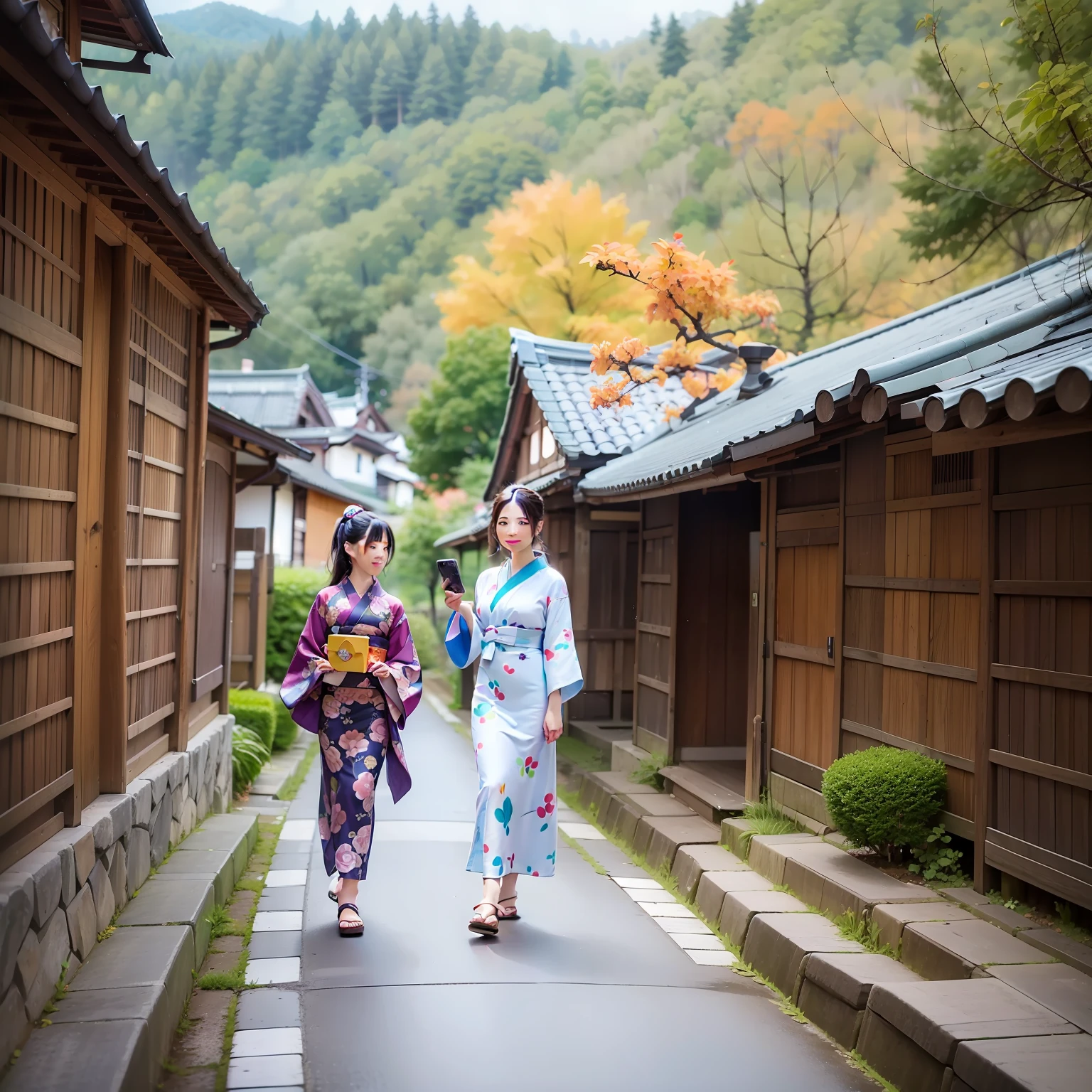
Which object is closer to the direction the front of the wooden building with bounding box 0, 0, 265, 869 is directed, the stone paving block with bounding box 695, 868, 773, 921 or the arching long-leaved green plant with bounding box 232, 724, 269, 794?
the stone paving block

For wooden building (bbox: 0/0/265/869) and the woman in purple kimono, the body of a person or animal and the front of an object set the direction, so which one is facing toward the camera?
the woman in purple kimono

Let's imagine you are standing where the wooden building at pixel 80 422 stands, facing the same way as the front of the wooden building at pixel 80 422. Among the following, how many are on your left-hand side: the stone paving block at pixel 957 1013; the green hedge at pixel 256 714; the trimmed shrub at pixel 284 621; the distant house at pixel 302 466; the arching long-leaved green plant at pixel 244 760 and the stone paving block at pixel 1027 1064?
4

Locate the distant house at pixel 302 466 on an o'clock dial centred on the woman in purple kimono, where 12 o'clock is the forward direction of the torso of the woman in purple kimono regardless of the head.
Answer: The distant house is roughly at 6 o'clock from the woman in purple kimono.

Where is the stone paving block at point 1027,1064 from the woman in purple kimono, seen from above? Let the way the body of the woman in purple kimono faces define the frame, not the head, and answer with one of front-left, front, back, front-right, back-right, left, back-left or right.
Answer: front-left

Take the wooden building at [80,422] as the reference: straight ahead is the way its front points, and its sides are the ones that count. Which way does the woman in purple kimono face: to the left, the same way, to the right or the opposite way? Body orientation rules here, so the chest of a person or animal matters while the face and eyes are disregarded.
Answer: to the right

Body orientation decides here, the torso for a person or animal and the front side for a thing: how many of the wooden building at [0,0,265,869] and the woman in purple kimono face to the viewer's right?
1

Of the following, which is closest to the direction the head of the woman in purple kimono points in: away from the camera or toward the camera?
toward the camera

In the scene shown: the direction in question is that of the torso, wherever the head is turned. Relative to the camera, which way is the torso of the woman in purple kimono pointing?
toward the camera

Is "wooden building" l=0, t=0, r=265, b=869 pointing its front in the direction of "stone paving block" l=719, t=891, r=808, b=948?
yes

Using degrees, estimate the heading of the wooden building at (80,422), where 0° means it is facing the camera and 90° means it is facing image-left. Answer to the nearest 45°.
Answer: approximately 270°

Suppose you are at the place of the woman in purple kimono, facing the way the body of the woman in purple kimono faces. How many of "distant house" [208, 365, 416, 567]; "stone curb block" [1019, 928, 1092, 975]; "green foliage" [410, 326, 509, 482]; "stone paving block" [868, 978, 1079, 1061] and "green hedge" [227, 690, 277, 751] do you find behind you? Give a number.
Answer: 3

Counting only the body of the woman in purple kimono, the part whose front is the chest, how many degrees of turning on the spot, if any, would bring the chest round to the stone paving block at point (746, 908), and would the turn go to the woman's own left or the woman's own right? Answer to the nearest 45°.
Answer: approximately 90° to the woman's own left
